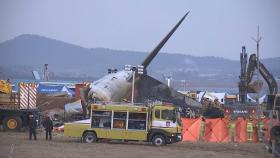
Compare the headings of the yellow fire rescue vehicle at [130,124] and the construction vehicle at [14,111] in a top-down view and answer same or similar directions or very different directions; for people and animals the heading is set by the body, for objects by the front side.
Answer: very different directions

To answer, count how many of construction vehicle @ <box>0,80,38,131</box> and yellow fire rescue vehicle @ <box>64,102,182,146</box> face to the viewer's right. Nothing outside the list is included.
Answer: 1
